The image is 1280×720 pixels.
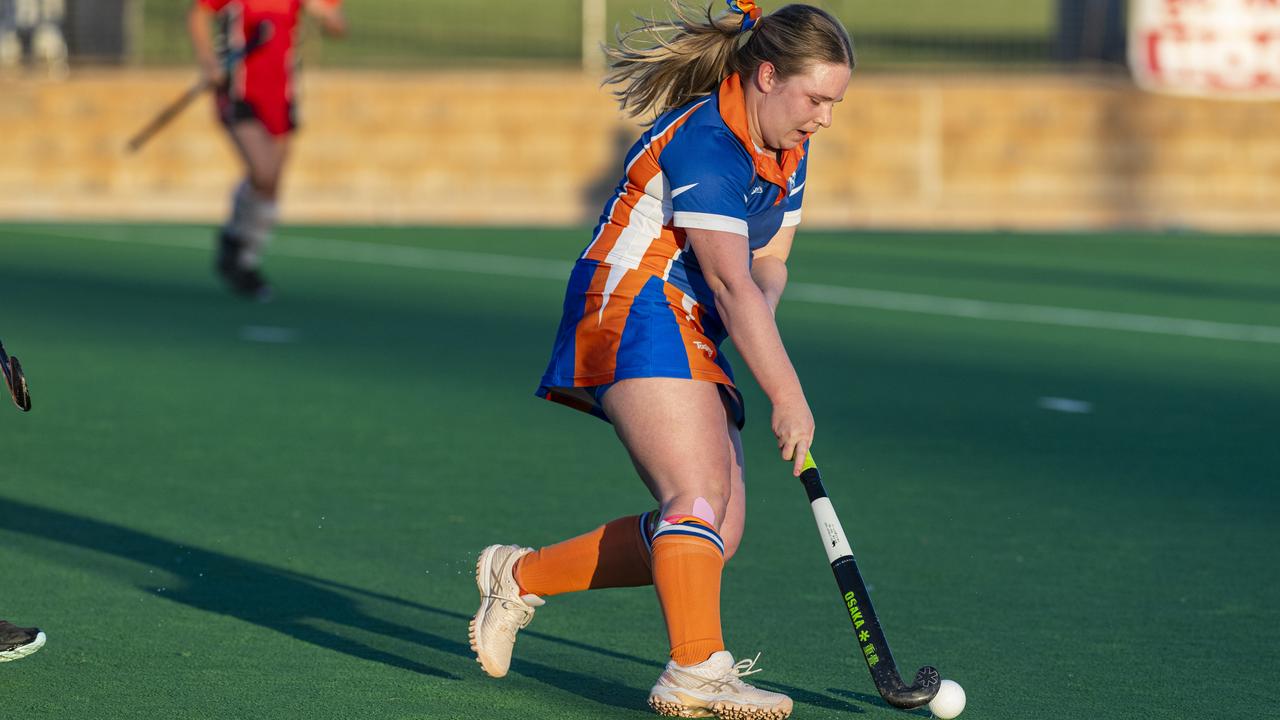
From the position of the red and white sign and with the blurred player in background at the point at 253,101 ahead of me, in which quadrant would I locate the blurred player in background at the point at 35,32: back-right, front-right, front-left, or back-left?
front-right

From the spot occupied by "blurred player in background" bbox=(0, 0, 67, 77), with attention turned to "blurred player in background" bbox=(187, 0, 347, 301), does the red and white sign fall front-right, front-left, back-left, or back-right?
front-left

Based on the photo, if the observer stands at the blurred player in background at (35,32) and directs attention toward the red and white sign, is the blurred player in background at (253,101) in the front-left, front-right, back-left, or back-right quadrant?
front-right

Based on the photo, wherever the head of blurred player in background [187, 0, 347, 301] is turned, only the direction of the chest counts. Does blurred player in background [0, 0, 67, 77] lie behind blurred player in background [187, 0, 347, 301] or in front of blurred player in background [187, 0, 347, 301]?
behind

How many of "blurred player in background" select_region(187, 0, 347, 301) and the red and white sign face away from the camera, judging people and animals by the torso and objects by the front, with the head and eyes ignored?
0

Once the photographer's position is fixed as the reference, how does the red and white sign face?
facing the viewer

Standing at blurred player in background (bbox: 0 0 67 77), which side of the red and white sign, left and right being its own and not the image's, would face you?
right

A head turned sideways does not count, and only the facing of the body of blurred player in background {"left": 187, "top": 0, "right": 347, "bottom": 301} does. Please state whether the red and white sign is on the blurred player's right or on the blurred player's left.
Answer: on the blurred player's left

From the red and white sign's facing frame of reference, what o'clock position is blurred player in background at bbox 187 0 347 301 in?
The blurred player in background is roughly at 1 o'clock from the red and white sign.

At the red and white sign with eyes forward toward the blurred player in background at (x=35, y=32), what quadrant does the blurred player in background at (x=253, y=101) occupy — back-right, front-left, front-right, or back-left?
front-left
